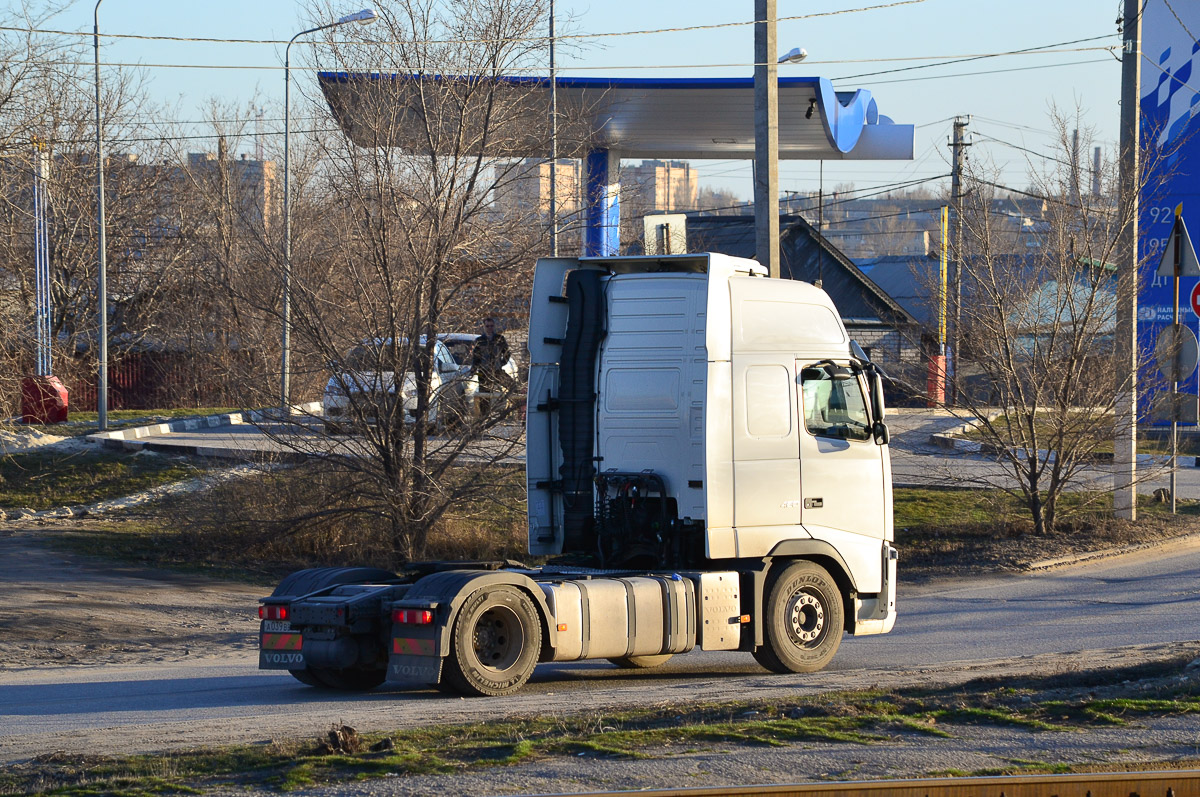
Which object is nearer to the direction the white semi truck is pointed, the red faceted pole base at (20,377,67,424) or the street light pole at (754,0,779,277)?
the street light pole

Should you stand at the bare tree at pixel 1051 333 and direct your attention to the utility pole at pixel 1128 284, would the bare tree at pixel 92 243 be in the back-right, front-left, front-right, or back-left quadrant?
back-left

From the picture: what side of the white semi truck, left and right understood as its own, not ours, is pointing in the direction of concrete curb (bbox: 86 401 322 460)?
left

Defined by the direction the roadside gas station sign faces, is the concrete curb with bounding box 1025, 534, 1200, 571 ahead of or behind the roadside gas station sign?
ahead

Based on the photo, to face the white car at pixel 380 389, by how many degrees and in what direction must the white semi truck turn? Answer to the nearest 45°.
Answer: approximately 90° to its left

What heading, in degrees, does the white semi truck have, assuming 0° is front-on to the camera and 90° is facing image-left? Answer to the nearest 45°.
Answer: approximately 225°

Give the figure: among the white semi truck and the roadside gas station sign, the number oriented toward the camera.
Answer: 1

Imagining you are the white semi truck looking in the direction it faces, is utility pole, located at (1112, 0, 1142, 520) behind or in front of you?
in front

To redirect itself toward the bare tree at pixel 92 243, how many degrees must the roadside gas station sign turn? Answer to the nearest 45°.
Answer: approximately 90° to its right

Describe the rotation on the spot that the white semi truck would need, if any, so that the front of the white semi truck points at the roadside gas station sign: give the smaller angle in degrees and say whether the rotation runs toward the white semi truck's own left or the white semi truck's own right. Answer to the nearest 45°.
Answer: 0° — it already faces it

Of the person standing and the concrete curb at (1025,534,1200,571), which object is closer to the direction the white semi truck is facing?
the concrete curb

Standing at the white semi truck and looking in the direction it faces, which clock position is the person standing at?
The person standing is roughly at 10 o'clock from the white semi truck.

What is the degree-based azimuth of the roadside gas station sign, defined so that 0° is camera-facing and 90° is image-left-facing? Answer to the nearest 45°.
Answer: approximately 0°
